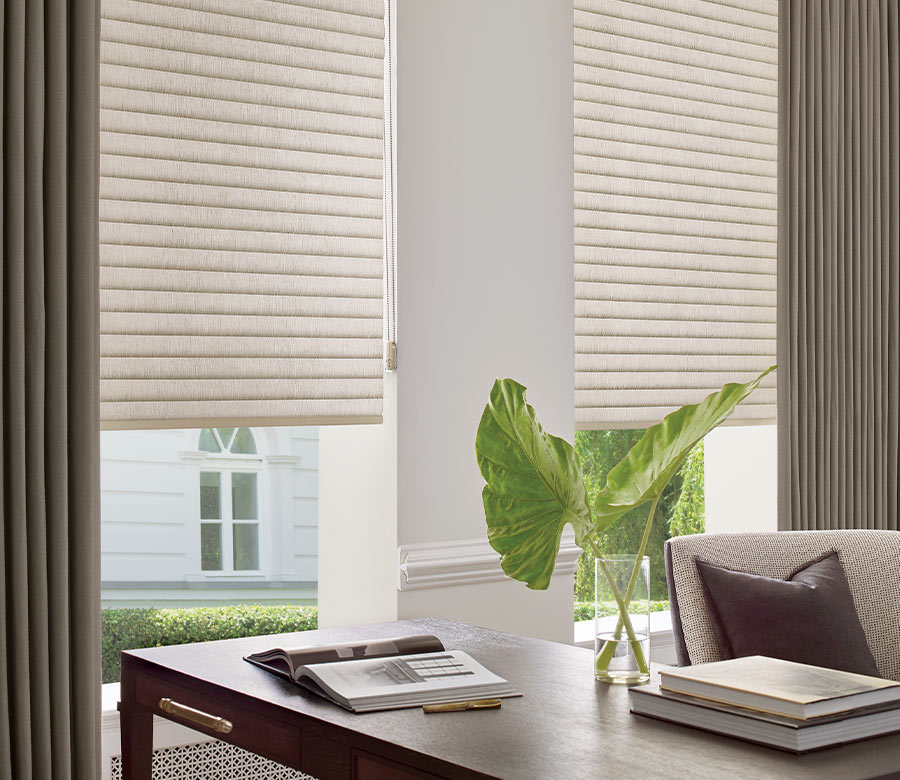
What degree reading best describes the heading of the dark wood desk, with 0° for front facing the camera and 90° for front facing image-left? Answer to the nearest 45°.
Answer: approximately 45°

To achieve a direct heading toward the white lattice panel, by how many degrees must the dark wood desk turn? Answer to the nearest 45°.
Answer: approximately 90° to its right

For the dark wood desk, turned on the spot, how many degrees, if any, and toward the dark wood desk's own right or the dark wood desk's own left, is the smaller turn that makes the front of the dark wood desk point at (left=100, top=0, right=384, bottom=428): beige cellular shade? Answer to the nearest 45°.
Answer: approximately 90° to the dark wood desk's own right

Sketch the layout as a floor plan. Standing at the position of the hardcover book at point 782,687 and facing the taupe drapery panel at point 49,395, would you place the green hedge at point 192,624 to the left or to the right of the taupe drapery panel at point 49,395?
right

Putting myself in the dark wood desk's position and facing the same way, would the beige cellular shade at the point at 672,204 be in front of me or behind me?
behind
